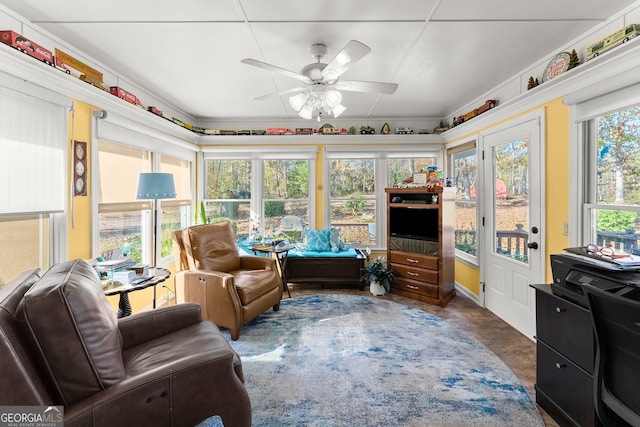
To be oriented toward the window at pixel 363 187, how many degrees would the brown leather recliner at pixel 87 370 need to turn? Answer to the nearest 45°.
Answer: approximately 45° to its left

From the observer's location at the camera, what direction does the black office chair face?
facing away from the viewer and to the right of the viewer

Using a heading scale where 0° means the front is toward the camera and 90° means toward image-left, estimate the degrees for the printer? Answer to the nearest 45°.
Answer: approximately 45°

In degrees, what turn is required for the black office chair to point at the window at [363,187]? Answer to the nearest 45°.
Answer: approximately 90° to its left

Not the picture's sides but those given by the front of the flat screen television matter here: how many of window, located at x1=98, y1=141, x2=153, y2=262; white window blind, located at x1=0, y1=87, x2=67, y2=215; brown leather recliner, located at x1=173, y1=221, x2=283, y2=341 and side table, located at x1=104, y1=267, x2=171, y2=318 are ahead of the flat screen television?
4

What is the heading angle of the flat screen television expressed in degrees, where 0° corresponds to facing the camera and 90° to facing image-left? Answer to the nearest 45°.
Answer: approximately 45°

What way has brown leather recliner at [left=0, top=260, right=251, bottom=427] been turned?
to the viewer's right

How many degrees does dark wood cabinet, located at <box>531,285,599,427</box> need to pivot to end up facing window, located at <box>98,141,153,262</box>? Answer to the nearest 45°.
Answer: approximately 45° to its right

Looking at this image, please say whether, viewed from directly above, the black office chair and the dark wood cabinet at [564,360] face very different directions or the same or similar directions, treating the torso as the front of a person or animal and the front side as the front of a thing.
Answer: very different directions
